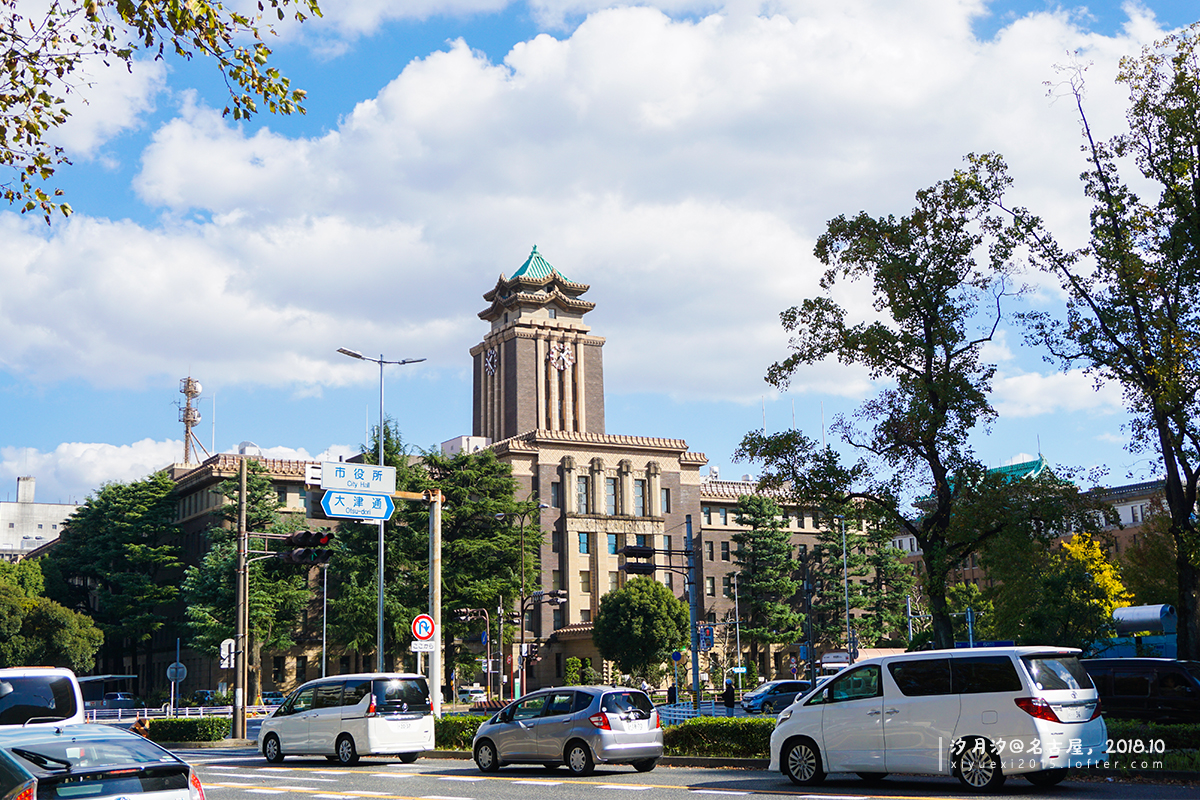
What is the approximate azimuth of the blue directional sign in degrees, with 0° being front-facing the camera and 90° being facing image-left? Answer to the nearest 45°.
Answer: approximately 0°

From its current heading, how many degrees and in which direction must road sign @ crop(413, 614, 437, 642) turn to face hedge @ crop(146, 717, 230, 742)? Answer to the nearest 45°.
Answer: approximately 135° to its right

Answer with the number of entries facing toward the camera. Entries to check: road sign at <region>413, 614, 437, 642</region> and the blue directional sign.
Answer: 2

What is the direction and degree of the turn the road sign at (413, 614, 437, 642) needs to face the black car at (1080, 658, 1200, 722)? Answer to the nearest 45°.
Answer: approximately 45° to its left

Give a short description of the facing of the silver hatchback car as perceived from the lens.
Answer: facing away from the viewer and to the left of the viewer

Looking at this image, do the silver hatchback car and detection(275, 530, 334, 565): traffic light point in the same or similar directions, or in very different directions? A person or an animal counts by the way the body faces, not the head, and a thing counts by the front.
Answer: very different directions
